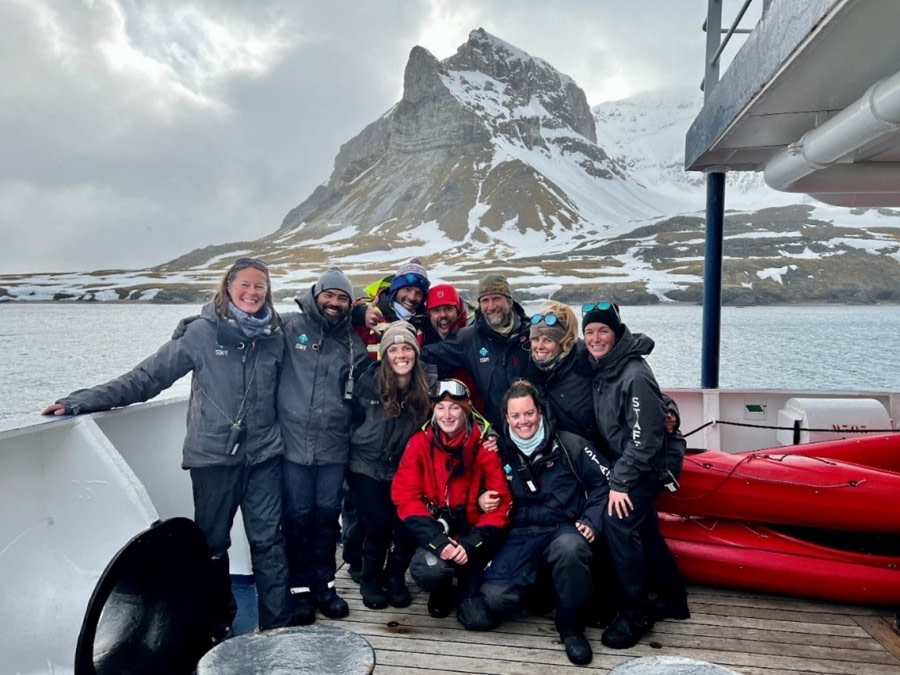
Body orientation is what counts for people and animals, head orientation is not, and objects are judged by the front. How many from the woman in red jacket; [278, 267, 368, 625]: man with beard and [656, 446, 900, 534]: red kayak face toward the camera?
2

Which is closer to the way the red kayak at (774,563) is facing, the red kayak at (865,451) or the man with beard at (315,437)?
the man with beard

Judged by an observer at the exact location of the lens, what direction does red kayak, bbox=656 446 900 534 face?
facing to the left of the viewer

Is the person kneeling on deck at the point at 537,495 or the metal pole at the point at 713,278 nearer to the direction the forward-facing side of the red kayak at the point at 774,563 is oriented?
the person kneeling on deck

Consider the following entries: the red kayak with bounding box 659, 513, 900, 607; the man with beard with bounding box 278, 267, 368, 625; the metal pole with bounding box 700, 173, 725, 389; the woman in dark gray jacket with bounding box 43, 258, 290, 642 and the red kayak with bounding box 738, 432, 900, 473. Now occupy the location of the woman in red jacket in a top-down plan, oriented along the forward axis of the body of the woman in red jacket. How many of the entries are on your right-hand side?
2

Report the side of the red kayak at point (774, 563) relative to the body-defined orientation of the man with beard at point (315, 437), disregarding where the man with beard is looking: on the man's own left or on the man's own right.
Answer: on the man's own left

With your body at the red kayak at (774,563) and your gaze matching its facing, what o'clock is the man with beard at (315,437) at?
The man with beard is roughly at 11 o'clock from the red kayak.

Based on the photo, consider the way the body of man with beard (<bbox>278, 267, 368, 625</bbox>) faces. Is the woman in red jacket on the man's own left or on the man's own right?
on the man's own left

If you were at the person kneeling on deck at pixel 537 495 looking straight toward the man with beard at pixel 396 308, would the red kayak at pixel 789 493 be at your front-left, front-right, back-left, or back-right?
back-right

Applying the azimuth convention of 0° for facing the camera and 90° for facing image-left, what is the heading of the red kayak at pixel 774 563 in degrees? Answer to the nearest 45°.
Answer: approximately 90°

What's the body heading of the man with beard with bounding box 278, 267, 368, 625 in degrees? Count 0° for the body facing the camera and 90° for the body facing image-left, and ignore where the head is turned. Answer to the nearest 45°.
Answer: approximately 0°

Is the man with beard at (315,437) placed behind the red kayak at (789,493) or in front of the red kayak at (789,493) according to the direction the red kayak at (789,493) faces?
in front
